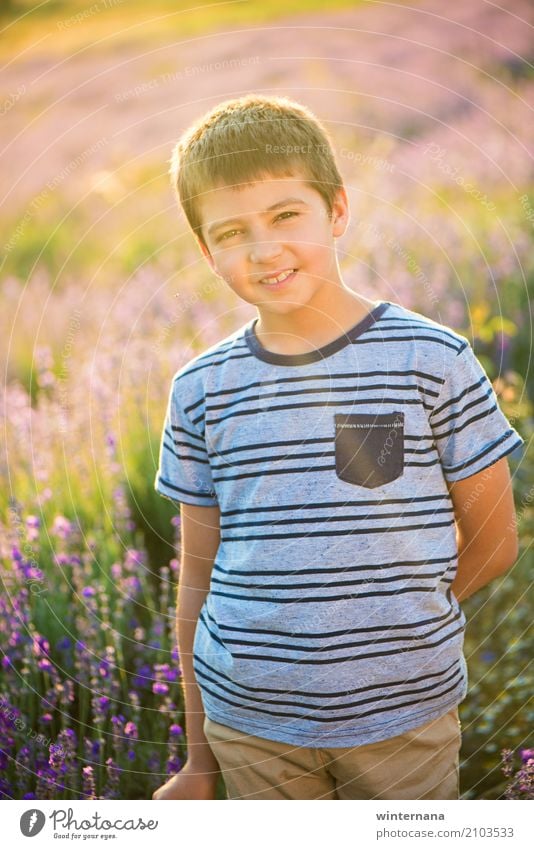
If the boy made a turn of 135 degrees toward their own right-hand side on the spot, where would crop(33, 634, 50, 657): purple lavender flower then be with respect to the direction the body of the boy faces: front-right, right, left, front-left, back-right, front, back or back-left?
front

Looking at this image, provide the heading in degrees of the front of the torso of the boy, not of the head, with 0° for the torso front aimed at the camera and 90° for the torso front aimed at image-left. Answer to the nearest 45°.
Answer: approximately 0°

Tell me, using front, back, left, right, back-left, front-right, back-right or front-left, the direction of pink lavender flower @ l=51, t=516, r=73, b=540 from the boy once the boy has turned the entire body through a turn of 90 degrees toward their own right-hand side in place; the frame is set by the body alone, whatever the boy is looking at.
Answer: front-right

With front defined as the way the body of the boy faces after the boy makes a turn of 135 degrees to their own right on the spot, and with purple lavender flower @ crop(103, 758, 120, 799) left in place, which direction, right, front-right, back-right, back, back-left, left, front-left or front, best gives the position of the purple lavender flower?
front

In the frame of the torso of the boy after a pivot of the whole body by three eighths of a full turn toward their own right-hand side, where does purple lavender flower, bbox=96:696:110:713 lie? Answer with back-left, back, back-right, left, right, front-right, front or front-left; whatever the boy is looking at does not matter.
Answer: front

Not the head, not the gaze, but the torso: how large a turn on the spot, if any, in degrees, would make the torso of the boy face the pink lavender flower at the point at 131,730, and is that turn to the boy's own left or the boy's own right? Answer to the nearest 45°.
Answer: approximately 135° to the boy's own right

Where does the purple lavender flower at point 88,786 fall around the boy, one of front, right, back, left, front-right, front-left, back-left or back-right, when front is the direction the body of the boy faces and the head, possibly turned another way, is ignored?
back-right
